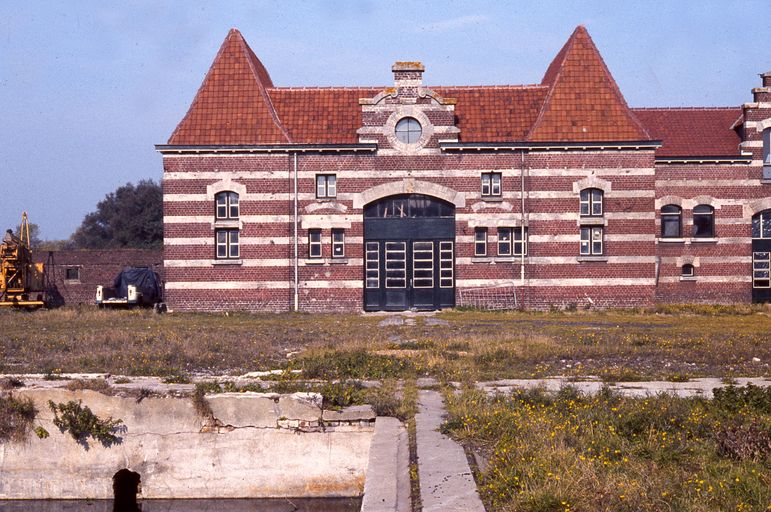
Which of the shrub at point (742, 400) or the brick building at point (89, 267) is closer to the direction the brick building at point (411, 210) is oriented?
the shrub

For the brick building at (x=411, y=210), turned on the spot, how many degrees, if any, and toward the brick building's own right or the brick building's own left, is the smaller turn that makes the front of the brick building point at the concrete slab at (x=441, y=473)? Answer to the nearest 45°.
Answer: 0° — it already faces it

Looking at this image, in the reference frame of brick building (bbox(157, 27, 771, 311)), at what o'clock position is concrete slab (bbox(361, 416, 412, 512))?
The concrete slab is roughly at 12 o'clock from the brick building.

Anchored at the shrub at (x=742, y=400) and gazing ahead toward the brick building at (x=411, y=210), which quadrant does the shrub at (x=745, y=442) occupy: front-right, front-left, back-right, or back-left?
back-left

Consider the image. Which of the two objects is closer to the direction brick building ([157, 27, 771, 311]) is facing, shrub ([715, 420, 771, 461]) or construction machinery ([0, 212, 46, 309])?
the shrub

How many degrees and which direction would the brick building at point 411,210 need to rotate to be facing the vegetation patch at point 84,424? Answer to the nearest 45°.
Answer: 0° — it already faces it

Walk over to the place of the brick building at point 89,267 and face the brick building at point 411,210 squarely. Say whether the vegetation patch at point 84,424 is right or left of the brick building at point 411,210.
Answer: right

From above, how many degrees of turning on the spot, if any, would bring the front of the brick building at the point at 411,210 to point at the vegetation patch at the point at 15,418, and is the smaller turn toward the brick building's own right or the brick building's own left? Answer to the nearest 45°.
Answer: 0° — it already faces it

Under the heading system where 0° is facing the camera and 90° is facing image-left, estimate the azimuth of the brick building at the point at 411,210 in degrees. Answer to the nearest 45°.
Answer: approximately 0°

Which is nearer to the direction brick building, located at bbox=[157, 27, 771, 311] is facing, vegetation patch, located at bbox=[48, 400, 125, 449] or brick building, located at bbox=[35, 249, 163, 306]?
the vegetation patch

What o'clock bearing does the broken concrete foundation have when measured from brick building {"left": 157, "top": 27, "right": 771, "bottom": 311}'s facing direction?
The broken concrete foundation is roughly at 12 o'clock from the brick building.

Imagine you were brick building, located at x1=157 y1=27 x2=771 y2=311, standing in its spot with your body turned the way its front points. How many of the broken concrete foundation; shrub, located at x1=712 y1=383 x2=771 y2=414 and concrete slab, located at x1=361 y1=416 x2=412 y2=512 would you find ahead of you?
3

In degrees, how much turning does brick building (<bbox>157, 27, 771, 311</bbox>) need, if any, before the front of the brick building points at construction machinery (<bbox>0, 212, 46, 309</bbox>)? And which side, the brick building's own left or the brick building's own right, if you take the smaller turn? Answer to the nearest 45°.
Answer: approximately 90° to the brick building's own right

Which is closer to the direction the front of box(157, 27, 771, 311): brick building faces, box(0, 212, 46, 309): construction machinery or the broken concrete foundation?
the broken concrete foundation
